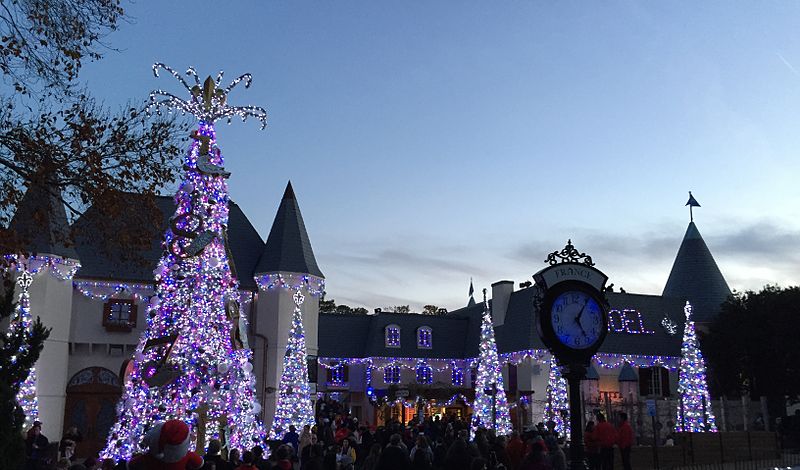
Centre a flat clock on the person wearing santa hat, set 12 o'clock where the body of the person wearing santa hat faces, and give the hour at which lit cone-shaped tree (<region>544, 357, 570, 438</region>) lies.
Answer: The lit cone-shaped tree is roughly at 1 o'clock from the person wearing santa hat.

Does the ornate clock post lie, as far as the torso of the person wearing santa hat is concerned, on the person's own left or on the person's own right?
on the person's own right

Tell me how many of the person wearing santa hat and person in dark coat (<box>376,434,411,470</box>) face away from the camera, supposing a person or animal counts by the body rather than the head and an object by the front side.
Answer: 2

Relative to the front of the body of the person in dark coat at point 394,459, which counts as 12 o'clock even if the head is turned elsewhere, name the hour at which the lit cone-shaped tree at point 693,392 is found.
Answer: The lit cone-shaped tree is roughly at 1 o'clock from the person in dark coat.

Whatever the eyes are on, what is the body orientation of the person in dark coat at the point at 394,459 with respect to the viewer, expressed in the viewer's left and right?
facing away from the viewer

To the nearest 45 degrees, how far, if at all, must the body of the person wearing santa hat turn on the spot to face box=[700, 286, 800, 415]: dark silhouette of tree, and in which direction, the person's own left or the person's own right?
approximately 45° to the person's own right

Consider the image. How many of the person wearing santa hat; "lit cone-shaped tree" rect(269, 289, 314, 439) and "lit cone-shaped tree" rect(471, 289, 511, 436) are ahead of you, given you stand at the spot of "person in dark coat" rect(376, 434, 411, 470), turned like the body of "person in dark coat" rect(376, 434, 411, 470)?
2

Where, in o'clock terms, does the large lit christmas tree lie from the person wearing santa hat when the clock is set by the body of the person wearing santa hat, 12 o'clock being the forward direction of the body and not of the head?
The large lit christmas tree is roughly at 12 o'clock from the person wearing santa hat.

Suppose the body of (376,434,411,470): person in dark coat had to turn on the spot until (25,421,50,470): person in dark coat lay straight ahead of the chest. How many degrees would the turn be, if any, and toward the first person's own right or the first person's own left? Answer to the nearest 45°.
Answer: approximately 45° to the first person's own left

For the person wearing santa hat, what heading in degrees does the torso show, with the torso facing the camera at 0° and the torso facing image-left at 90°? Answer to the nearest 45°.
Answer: approximately 180°

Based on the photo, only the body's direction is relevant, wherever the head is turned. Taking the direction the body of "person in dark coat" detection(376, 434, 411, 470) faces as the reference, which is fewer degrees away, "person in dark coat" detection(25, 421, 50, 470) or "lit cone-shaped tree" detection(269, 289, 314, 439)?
the lit cone-shaped tree
